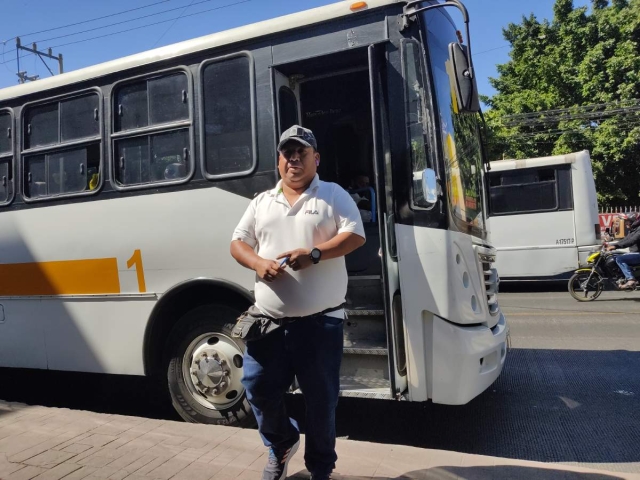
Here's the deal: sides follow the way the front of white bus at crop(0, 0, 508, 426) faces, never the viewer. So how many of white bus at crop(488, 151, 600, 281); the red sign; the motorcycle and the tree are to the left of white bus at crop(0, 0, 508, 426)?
4

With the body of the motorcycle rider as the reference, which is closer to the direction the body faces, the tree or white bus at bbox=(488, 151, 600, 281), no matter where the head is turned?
the white bus

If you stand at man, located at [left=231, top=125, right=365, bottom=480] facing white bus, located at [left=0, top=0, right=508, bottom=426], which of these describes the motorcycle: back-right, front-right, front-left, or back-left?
front-right

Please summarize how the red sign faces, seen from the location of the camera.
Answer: facing the viewer

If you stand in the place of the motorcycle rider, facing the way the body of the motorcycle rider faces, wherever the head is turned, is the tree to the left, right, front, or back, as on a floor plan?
right

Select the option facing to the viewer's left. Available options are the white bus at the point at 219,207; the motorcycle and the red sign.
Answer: the motorcycle

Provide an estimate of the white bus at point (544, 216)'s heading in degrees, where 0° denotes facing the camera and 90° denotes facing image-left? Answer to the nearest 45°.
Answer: approximately 135°

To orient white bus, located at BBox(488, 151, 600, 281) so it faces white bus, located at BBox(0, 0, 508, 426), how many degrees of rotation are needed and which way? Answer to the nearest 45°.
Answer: approximately 135° to its left

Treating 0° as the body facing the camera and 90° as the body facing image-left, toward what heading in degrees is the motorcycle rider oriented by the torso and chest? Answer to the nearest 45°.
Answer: approximately 90°

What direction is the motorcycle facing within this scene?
to the viewer's left

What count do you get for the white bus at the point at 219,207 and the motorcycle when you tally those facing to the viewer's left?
1

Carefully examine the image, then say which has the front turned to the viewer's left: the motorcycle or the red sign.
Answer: the motorcycle

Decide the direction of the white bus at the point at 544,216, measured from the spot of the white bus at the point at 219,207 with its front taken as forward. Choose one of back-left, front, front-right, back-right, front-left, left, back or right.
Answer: left
